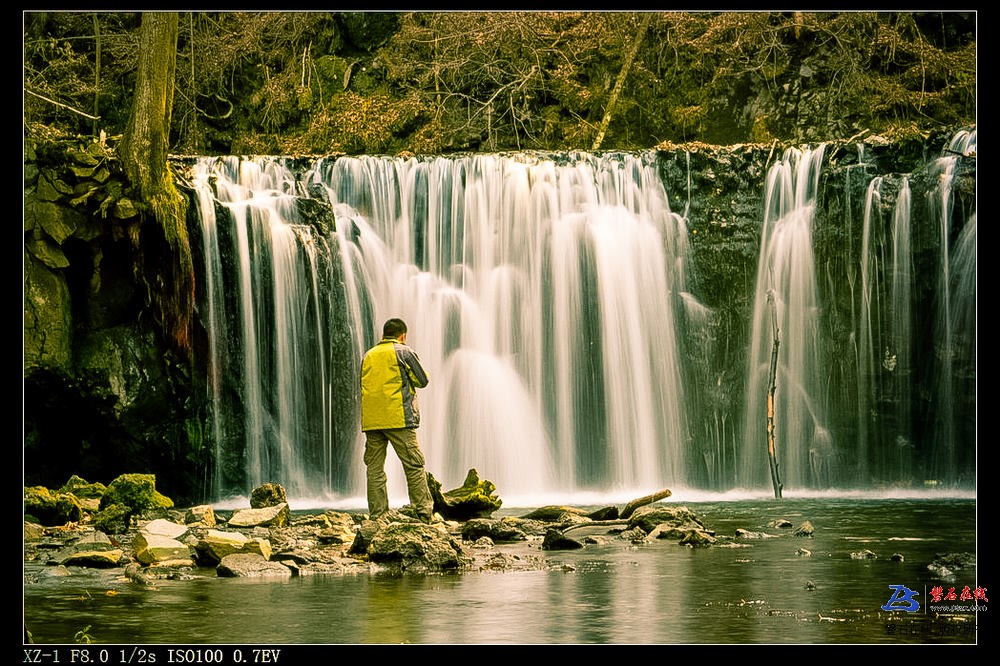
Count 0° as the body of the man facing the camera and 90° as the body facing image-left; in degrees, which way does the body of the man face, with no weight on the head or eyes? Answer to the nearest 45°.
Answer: approximately 225°

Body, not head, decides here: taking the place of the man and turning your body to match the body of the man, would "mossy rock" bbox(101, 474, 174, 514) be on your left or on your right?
on your left

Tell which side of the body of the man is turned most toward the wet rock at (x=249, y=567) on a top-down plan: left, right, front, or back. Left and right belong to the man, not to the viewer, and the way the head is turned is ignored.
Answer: back

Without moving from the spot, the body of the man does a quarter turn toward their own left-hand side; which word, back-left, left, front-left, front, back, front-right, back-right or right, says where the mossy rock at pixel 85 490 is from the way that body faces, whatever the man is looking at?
front

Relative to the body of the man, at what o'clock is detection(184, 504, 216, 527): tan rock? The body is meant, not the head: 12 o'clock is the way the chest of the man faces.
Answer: The tan rock is roughly at 9 o'clock from the man.

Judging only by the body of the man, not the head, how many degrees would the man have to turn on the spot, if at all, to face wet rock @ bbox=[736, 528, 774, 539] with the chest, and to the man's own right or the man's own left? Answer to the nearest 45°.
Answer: approximately 45° to the man's own right

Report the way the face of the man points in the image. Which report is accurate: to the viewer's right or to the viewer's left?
to the viewer's right

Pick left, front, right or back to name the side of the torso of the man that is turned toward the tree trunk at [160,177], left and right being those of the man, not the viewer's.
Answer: left

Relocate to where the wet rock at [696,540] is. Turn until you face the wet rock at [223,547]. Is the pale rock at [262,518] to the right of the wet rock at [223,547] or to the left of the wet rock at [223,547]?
right

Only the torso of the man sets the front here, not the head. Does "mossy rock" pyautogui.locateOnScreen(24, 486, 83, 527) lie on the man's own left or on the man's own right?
on the man's own left

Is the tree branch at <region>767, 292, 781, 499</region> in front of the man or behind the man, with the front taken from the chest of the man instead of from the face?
in front

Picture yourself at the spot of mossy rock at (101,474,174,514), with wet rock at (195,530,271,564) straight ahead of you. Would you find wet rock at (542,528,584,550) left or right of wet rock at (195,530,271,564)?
left

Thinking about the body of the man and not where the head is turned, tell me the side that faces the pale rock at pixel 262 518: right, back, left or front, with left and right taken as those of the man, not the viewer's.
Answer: left
